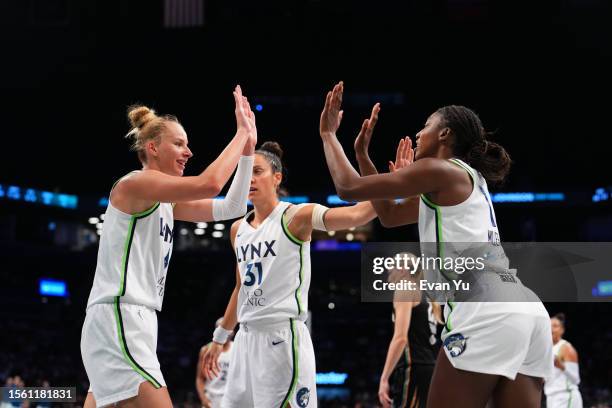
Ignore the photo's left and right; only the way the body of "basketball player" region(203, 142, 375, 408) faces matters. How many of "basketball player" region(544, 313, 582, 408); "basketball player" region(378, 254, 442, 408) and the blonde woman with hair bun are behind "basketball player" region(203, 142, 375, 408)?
2

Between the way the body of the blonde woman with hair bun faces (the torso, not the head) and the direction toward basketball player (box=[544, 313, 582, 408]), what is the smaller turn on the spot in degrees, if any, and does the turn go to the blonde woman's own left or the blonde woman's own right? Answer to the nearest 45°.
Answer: approximately 45° to the blonde woman's own left

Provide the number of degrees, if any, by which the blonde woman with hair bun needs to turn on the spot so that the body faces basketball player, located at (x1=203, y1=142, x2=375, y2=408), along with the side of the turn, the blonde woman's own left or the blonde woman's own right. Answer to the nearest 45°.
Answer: approximately 45° to the blonde woman's own left

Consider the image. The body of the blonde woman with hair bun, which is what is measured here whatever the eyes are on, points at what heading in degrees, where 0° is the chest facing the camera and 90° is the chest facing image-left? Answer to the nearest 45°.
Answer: approximately 270°

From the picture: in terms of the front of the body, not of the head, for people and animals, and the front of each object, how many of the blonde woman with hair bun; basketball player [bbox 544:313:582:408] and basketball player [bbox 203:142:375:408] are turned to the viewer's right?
1

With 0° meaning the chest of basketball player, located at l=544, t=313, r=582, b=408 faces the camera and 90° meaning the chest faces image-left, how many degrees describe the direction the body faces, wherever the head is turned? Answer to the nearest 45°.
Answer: approximately 45°

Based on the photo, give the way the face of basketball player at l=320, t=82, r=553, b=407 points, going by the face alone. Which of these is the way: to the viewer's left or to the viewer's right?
to the viewer's left

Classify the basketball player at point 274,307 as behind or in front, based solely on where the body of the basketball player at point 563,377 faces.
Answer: in front

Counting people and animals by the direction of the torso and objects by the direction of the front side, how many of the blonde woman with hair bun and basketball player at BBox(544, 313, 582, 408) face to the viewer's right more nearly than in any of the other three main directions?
1

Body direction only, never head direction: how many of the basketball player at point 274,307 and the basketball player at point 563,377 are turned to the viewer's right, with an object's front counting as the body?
0
